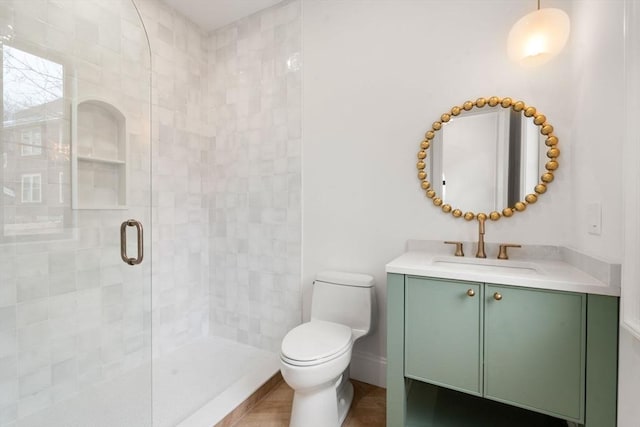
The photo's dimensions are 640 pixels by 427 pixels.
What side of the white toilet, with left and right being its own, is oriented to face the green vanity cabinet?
left

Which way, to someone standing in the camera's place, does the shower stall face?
facing the viewer and to the right of the viewer

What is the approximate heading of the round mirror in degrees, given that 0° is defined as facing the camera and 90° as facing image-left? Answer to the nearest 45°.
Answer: approximately 45°

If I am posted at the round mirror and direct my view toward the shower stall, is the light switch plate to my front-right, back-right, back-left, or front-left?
back-left

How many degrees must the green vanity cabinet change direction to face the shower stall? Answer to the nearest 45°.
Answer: approximately 45° to its right

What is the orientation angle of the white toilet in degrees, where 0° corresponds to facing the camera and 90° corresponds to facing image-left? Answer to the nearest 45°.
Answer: approximately 45°
